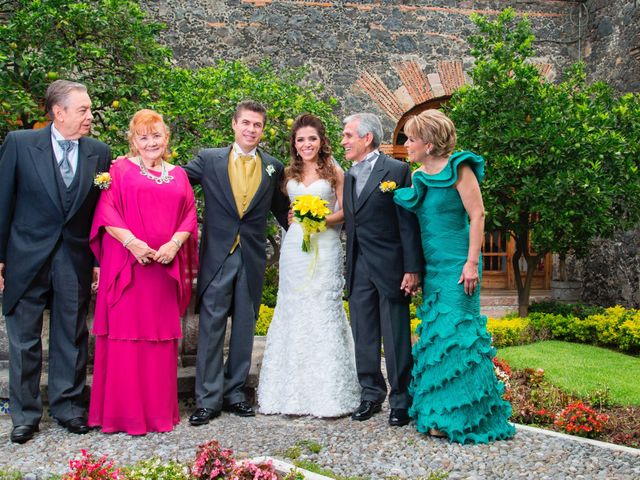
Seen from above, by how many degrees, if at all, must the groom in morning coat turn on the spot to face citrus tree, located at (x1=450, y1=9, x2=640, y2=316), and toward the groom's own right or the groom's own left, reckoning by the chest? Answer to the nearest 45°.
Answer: approximately 135° to the groom's own left

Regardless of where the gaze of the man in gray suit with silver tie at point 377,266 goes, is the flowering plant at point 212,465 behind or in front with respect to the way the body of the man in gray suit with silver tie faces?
in front

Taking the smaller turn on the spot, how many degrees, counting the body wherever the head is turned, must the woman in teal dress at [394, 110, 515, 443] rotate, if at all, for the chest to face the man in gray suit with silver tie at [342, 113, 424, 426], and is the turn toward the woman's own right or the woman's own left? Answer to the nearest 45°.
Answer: approximately 90° to the woman's own right

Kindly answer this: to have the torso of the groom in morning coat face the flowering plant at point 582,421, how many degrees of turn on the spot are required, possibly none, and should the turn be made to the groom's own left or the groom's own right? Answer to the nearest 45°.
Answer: approximately 90° to the groom's own left

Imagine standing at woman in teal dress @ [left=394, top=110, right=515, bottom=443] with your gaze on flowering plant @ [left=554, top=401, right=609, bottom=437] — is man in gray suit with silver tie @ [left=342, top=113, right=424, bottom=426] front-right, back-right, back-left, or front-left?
back-left

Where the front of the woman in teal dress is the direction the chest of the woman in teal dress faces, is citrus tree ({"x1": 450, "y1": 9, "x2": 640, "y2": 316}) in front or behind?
behind

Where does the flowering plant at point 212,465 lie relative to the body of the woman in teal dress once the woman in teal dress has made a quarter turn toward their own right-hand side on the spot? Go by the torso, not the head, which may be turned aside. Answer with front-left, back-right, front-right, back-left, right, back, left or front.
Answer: left

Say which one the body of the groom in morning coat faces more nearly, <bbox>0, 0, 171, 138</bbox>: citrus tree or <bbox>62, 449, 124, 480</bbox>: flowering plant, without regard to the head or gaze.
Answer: the flowering plant

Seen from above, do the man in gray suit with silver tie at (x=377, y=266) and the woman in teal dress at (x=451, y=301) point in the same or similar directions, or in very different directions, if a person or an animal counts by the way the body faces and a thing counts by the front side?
same or similar directions

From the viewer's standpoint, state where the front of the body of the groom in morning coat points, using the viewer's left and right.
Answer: facing the viewer

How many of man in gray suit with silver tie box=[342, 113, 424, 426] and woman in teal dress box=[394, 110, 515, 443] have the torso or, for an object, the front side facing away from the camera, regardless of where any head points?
0

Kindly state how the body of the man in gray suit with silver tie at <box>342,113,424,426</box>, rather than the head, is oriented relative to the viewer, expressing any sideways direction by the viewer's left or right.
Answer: facing the viewer and to the left of the viewer
